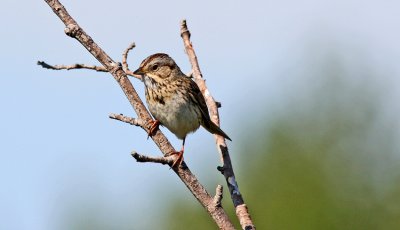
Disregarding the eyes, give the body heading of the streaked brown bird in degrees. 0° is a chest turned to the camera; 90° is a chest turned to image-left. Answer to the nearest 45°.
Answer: approximately 45°
